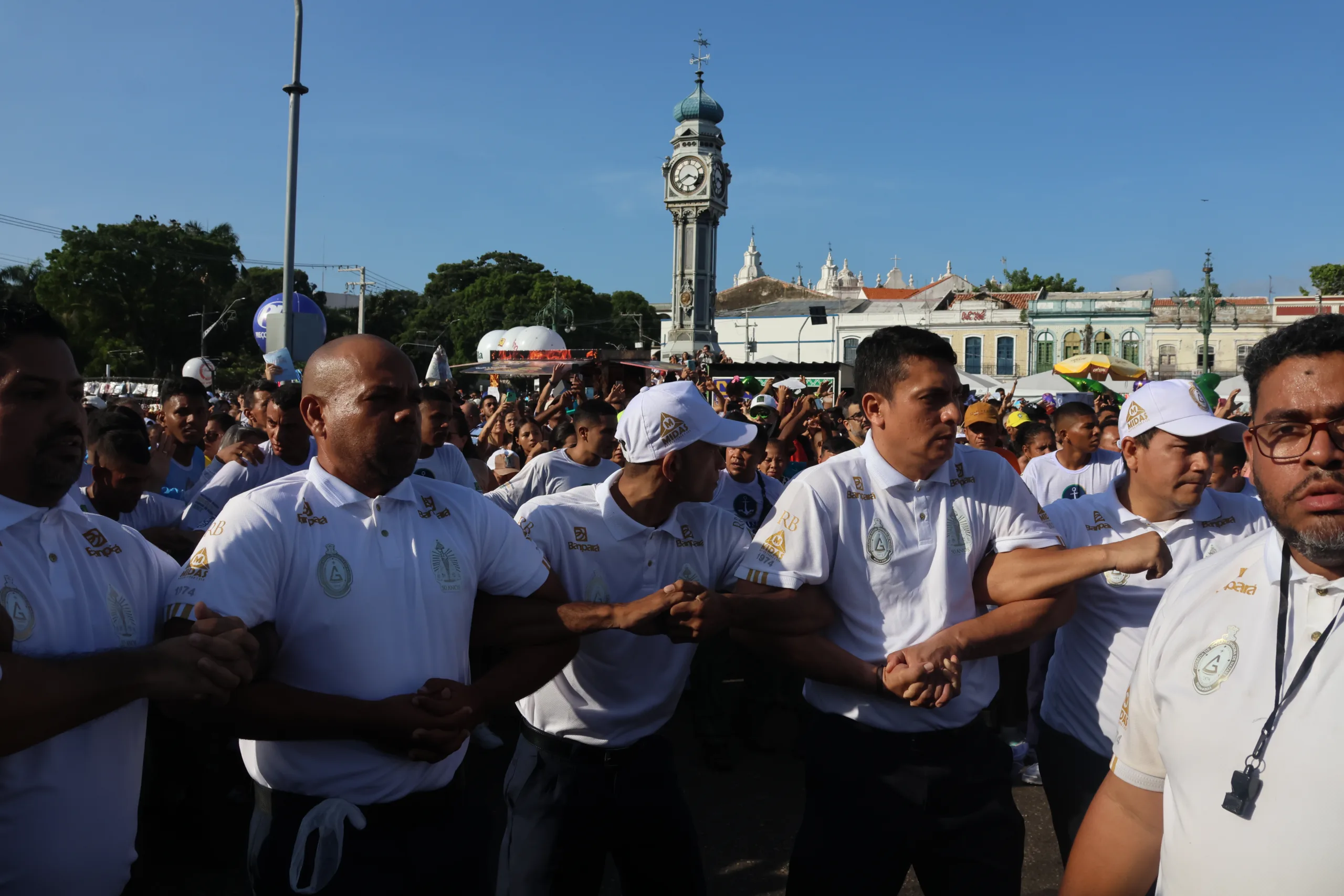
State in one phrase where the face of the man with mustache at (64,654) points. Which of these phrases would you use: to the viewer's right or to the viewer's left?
to the viewer's right

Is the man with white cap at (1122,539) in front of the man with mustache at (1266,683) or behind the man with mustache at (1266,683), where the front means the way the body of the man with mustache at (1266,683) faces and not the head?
behind

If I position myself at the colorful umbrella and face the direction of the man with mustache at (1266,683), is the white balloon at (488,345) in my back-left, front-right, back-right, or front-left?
back-right

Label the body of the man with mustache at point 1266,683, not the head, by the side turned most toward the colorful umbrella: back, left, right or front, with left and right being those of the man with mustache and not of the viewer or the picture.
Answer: back

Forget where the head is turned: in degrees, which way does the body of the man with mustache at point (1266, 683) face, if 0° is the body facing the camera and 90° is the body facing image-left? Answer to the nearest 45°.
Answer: approximately 0°

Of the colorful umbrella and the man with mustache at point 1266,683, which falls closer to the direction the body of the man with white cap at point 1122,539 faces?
the man with mustache

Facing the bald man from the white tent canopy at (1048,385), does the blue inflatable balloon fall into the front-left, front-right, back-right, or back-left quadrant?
front-right

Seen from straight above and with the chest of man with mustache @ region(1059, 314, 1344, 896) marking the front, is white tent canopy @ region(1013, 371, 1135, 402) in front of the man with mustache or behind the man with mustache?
behind

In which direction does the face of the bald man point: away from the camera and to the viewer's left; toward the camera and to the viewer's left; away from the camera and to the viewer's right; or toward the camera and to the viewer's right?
toward the camera and to the viewer's right
